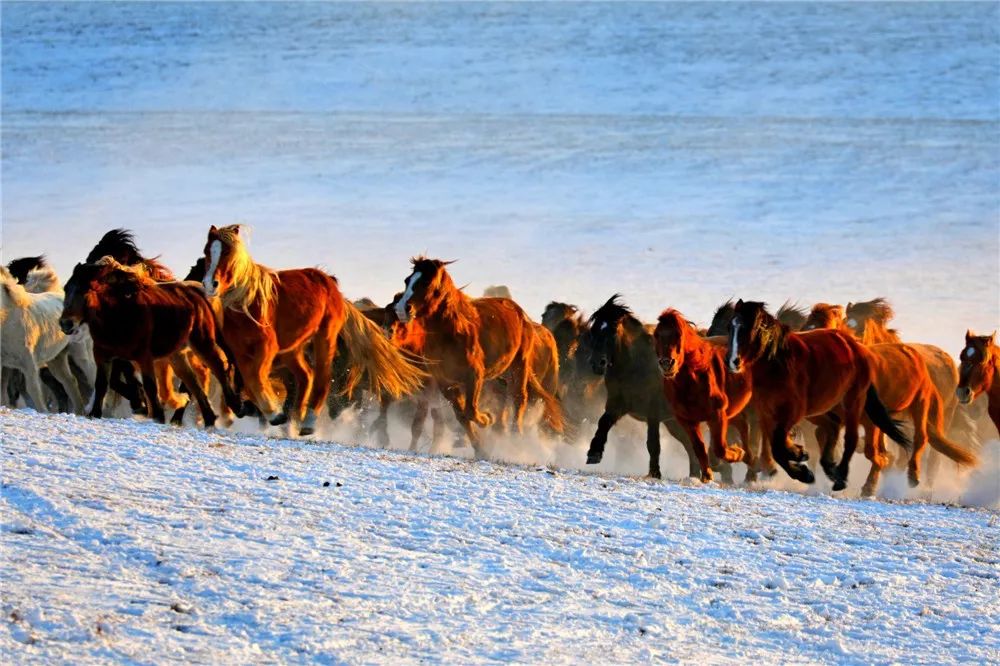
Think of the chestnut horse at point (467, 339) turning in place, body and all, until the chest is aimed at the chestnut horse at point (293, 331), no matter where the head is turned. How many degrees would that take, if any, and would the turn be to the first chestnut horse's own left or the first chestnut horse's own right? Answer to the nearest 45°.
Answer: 0° — it already faces it

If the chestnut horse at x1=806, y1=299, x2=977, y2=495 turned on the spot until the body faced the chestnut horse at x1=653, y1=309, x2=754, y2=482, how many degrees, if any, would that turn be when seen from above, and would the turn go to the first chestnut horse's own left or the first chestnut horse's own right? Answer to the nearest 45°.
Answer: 0° — it already faces it

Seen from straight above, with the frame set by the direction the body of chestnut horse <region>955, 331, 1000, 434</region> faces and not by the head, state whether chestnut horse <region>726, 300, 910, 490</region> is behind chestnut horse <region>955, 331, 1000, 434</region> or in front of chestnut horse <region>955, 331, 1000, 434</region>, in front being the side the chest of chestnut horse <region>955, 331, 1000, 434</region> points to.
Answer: in front

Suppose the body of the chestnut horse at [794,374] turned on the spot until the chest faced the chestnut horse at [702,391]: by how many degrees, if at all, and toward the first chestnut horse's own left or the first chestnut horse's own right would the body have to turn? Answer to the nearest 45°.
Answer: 0° — it already faces it

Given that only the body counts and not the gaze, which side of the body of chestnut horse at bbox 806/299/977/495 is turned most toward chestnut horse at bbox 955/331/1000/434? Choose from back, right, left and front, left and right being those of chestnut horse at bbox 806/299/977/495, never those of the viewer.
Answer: back

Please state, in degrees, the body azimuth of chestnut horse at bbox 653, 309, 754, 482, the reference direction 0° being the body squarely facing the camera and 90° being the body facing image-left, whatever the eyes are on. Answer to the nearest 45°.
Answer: approximately 45°

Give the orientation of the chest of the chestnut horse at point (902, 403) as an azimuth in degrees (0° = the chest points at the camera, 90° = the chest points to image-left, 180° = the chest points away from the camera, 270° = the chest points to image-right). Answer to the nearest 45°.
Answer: approximately 45°

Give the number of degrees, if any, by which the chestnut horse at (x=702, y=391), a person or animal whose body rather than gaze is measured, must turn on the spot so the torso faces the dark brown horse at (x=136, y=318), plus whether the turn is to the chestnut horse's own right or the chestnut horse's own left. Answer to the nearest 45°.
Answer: approximately 45° to the chestnut horse's own right

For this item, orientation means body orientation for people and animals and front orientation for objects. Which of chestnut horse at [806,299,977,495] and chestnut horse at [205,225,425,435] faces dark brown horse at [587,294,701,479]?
chestnut horse at [806,299,977,495]

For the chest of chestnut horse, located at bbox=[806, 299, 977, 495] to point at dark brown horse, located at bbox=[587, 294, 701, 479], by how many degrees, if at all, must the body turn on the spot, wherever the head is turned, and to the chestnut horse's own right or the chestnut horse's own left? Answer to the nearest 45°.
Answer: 0° — it already faces it

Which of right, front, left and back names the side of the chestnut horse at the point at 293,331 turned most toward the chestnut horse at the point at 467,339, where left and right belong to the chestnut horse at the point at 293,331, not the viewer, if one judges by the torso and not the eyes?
back
